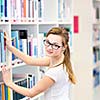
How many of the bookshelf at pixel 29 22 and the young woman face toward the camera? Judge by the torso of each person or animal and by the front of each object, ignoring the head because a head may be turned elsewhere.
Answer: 1

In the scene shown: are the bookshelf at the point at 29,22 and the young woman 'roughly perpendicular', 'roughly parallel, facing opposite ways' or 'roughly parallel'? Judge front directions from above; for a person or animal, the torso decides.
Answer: roughly perpendicular

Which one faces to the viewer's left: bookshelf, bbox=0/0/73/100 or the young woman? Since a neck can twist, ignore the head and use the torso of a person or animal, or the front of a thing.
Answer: the young woman

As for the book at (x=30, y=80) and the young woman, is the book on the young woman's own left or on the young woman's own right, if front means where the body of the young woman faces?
on the young woman's own right

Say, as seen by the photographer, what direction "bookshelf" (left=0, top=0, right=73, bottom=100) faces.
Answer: facing the viewer

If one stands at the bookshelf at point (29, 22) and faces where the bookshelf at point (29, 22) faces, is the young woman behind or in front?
in front
